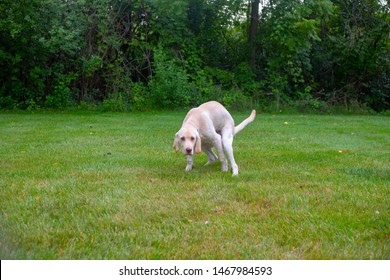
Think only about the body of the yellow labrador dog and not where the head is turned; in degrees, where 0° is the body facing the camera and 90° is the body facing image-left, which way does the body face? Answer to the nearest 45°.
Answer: approximately 45°
